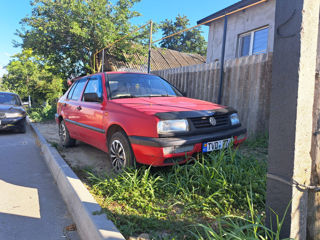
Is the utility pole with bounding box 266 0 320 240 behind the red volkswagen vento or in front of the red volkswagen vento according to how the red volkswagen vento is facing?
in front

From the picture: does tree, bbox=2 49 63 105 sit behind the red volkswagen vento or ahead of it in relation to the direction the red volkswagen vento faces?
behind

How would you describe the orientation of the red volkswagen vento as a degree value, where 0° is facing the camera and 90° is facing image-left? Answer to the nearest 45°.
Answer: approximately 315°

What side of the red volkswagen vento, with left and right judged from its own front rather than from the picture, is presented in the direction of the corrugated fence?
left

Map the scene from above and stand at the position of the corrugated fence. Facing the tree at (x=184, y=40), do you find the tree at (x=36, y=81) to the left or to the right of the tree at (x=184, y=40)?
left

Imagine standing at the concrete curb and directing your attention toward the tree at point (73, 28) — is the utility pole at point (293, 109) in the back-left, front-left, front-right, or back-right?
back-right

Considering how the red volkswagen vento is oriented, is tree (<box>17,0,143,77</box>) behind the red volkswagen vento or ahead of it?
behind

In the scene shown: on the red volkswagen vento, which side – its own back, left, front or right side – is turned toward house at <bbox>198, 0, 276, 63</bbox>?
left
